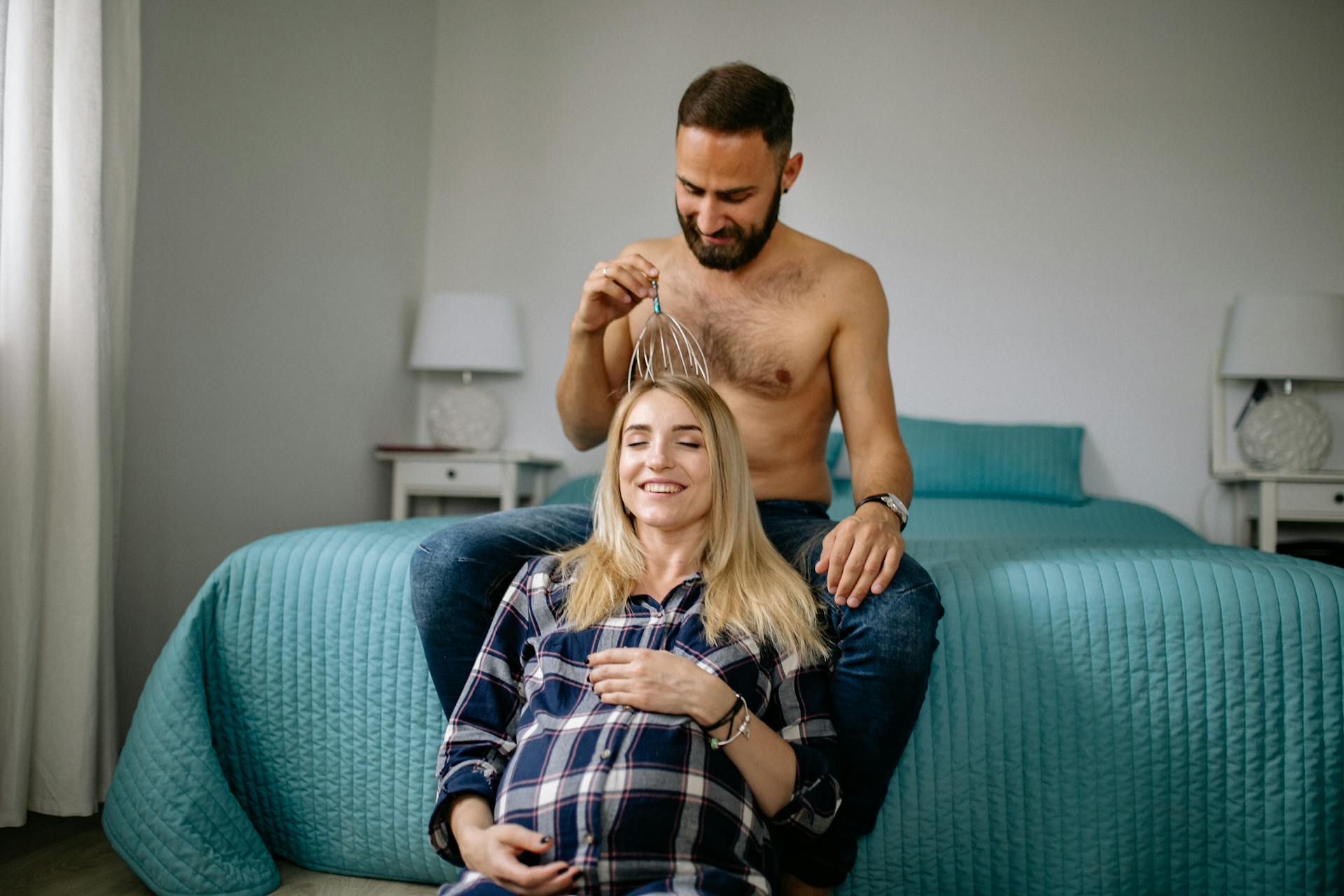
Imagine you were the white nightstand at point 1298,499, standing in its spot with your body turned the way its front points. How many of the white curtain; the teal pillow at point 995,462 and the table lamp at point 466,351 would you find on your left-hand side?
0

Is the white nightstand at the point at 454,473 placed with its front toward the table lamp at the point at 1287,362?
no

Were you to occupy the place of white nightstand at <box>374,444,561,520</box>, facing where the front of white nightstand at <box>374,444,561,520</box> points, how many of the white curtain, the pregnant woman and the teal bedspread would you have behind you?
0

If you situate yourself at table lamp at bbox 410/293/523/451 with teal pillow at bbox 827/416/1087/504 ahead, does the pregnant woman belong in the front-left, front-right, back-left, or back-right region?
front-right

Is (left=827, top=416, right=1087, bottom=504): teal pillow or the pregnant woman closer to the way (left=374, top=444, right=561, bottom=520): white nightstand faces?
the pregnant woman

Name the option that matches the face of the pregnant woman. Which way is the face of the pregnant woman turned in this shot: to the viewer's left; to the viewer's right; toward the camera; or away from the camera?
toward the camera

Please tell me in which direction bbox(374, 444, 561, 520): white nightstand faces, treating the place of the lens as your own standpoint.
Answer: facing the viewer

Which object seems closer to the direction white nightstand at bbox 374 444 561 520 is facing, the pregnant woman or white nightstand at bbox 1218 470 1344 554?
the pregnant woman

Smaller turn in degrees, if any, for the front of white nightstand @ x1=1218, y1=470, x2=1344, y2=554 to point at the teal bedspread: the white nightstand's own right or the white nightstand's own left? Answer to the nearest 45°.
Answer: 0° — it already faces it

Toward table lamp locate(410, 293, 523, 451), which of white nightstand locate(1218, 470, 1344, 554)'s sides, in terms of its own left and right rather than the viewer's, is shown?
right

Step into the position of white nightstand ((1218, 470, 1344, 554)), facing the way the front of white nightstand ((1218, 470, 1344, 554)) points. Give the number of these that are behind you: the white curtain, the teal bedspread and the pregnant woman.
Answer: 0

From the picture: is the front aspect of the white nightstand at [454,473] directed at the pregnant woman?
yes

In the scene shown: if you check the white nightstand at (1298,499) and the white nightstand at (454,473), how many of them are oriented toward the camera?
2

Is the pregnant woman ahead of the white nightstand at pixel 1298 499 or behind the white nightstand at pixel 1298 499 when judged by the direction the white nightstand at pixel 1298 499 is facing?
ahead

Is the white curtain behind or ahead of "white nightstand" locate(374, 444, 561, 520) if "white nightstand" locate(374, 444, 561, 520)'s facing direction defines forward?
ahead
